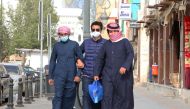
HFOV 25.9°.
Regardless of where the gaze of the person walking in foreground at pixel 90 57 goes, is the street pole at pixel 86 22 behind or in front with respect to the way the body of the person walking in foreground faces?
behind

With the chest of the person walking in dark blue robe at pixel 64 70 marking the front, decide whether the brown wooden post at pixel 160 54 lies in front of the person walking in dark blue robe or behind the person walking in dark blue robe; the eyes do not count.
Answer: behind

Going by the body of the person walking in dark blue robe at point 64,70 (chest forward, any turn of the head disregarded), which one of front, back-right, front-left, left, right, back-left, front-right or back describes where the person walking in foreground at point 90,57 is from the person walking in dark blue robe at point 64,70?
front-left

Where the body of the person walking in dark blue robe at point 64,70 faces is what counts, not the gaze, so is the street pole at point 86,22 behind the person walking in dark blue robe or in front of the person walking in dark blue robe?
behind

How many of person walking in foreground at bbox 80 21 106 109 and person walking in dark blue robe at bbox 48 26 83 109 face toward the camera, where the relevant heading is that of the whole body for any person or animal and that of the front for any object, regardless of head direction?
2

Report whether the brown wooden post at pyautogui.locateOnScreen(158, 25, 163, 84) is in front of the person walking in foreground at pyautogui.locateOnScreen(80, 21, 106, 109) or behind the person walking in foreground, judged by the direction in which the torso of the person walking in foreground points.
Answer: behind

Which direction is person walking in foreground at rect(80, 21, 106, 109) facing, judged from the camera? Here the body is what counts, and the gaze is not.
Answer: toward the camera

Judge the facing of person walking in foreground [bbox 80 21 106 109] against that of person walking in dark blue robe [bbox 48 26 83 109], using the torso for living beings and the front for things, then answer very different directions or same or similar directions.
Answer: same or similar directions
